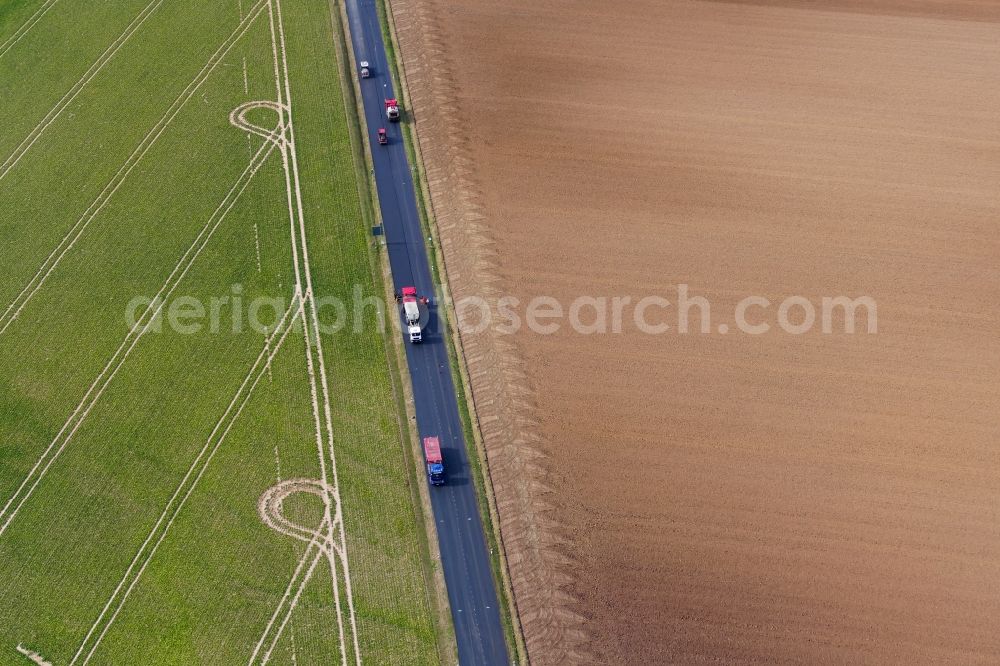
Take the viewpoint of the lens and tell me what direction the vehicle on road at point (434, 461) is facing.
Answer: facing the viewer
